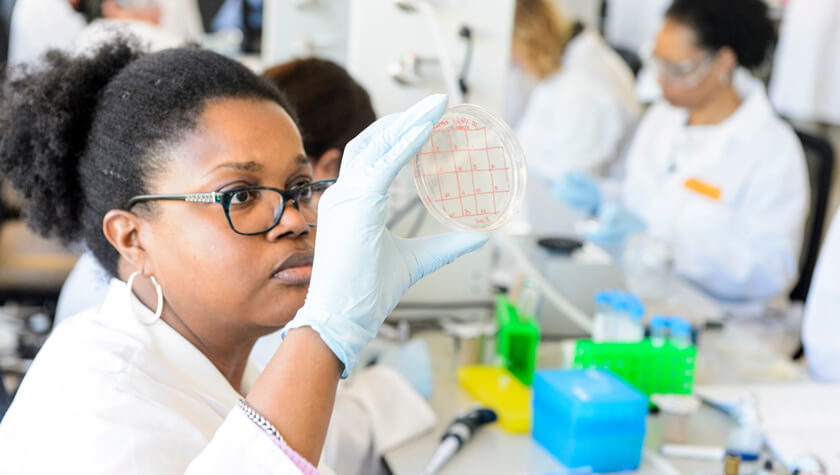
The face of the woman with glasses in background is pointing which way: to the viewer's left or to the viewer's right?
to the viewer's left

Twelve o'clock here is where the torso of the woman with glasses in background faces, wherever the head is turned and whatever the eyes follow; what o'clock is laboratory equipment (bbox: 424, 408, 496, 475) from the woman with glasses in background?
The laboratory equipment is roughly at 11 o'clock from the woman with glasses in background.

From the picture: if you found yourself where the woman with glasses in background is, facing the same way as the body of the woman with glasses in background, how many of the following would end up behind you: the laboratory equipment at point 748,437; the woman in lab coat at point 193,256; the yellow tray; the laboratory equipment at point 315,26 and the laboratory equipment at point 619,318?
0

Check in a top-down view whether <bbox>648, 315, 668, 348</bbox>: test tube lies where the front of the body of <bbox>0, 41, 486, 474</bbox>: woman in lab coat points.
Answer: no

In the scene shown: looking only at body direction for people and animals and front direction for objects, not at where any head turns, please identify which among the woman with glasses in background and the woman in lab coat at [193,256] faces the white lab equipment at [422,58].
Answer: the woman with glasses in background

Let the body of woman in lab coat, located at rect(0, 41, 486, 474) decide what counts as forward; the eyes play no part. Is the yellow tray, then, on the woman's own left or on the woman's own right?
on the woman's own left

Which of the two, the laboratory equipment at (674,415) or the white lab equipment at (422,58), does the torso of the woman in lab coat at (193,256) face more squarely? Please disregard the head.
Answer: the laboratory equipment

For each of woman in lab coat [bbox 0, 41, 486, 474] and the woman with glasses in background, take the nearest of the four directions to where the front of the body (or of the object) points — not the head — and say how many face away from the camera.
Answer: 0

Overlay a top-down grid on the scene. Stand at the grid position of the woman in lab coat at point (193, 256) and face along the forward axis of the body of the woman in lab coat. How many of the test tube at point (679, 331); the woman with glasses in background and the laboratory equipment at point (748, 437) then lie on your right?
0

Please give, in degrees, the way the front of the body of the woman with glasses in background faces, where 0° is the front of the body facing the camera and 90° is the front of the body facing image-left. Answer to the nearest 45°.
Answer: approximately 45°

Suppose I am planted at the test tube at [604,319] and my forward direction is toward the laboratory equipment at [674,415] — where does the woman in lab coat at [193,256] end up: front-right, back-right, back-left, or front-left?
front-right

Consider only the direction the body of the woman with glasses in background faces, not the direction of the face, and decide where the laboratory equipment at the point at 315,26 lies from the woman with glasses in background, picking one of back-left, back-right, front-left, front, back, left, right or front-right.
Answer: front-right

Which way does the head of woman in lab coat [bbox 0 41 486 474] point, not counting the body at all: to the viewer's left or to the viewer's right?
to the viewer's right

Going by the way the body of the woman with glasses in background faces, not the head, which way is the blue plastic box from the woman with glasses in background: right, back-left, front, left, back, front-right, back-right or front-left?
front-left

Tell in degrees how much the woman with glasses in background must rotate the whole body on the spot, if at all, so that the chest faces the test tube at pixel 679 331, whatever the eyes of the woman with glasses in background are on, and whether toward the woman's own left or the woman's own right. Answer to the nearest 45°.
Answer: approximately 45° to the woman's own left

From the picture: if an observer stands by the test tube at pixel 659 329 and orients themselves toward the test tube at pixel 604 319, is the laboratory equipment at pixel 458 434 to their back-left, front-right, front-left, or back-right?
front-left

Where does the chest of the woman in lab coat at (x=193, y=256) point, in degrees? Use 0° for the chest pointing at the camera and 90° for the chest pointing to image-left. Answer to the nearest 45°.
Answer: approximately 315°

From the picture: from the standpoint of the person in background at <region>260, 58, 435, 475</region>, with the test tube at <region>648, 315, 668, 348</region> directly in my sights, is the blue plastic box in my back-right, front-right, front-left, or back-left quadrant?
front-right
